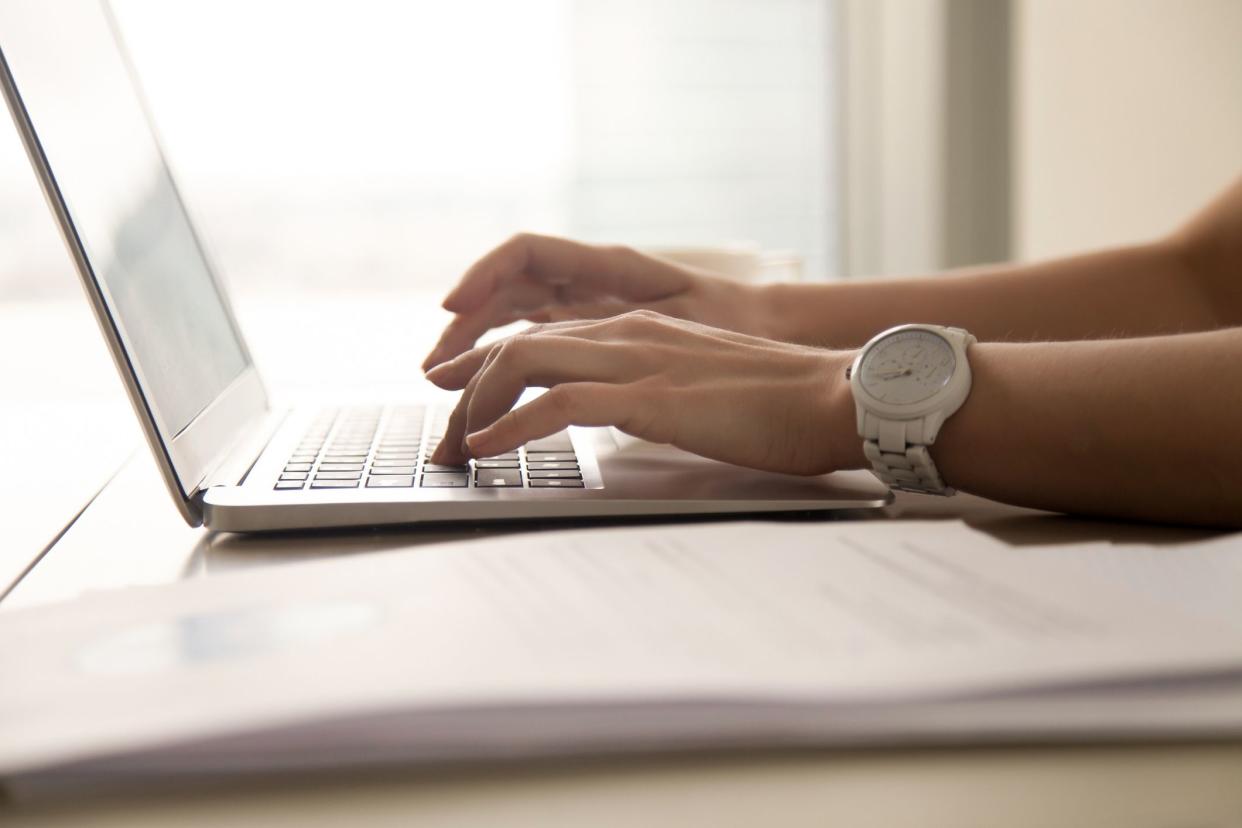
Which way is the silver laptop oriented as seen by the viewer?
to the viewer's right
